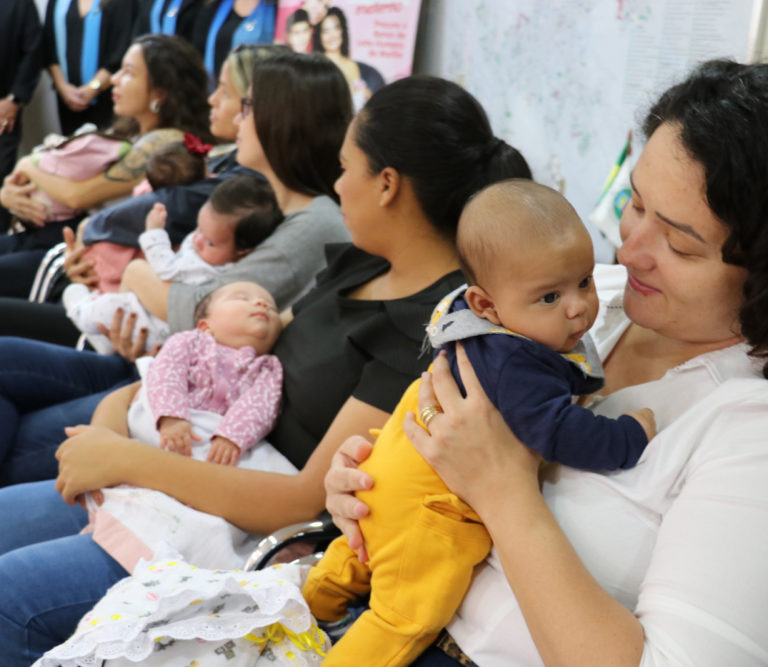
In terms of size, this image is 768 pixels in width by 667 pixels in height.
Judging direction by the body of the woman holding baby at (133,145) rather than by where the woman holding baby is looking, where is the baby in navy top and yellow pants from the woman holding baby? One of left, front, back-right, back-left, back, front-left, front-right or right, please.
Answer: left

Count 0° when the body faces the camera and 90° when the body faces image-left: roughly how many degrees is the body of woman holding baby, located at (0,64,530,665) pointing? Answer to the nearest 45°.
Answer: approximately 90°

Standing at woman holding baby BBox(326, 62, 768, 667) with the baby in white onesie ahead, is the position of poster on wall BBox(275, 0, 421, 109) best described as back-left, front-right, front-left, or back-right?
front-right

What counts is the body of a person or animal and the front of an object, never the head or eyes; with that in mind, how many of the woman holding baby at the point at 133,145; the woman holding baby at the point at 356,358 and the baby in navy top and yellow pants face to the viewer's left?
2

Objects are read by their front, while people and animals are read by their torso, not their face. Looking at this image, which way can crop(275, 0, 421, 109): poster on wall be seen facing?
toward the camera

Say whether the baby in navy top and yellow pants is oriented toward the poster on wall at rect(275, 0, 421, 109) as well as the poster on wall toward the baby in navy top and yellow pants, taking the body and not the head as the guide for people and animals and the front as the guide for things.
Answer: no

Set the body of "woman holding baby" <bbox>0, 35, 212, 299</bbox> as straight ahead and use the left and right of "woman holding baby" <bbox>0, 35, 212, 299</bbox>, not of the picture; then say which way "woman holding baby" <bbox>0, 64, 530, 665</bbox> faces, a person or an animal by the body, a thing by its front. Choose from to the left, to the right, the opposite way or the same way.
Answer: the same way

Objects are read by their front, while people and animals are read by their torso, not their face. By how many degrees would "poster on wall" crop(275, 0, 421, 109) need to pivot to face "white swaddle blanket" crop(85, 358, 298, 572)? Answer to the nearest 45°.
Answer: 0° — it already faces it

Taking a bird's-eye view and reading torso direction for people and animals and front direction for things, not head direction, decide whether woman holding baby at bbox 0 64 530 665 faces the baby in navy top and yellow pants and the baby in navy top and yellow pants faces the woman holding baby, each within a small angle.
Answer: no

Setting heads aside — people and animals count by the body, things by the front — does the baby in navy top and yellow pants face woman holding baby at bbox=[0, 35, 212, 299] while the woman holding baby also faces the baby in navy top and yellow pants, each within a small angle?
no

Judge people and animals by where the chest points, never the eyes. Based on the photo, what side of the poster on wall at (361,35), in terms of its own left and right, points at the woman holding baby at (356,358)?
front

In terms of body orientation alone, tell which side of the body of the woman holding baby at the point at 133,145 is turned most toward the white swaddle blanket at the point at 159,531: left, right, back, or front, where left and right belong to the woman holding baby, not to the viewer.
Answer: left

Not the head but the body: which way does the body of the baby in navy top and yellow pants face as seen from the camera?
to the viewer's right

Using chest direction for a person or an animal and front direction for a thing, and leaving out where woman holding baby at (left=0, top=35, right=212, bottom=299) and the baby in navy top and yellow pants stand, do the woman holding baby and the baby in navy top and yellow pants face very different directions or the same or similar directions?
very different directions

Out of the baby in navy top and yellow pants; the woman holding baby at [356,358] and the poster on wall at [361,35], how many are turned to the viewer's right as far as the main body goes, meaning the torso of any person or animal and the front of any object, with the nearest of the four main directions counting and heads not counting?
1

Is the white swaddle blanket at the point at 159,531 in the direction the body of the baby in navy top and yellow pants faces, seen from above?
no
